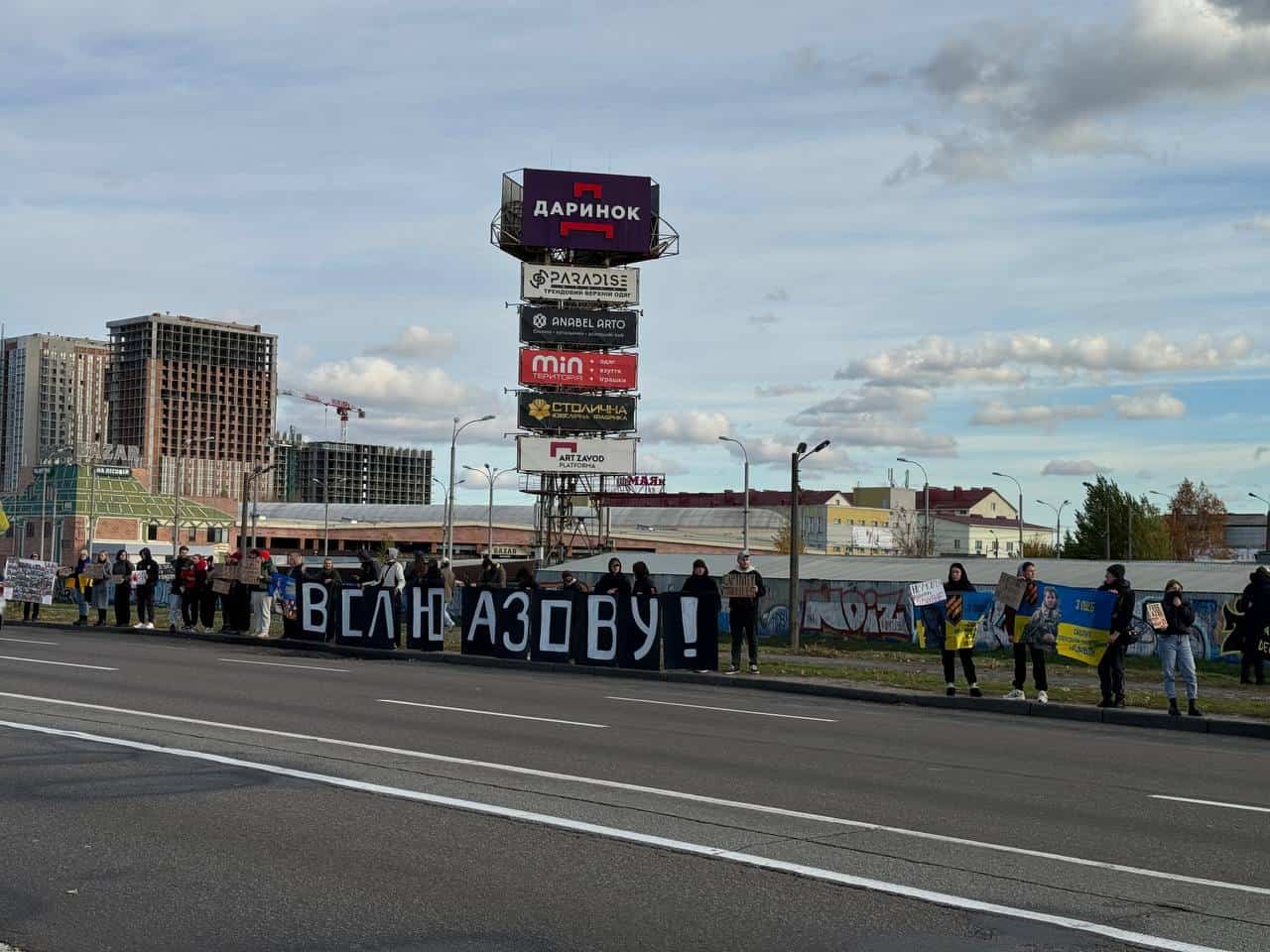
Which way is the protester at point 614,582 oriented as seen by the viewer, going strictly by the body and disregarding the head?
toward the camera

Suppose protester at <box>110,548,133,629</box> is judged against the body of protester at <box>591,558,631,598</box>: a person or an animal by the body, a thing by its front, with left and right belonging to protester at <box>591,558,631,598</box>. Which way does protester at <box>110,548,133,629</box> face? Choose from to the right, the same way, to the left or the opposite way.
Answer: the same way

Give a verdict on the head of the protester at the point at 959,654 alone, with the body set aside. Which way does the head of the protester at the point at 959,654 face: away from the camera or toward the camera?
toward the camera

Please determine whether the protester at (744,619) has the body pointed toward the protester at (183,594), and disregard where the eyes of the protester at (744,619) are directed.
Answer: no

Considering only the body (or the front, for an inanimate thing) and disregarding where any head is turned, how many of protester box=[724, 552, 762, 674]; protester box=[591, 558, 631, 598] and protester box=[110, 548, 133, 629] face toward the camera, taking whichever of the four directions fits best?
3

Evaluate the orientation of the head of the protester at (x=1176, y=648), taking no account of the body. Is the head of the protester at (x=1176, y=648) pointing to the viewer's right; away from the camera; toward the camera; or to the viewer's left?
toward the camera

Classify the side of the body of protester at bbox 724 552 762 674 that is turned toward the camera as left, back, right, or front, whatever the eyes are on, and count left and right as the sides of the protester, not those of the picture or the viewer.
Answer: front

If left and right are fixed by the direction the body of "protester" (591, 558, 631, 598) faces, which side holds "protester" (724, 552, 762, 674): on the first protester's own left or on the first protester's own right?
on the first protester's own left

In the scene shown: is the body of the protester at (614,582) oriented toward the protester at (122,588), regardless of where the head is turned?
no

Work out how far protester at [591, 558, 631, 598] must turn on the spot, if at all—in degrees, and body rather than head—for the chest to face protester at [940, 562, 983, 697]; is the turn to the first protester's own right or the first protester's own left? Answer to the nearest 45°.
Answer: approximately 45° to the first protester's own left

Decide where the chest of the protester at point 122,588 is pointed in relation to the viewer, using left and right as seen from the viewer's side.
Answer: facing the viewer

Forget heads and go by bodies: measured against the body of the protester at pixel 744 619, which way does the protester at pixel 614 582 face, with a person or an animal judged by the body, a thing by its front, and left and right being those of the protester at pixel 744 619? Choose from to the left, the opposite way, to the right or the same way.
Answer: the same way

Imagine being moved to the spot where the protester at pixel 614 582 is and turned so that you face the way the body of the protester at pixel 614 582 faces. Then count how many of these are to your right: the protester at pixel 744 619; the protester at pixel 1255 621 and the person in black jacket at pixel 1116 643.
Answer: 0

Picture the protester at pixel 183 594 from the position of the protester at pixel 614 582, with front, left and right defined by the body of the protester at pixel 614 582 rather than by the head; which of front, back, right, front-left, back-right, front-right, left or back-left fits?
back-right

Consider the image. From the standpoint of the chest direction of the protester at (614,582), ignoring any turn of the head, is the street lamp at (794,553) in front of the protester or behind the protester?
behind

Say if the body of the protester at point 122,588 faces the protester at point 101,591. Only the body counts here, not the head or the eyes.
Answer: no
